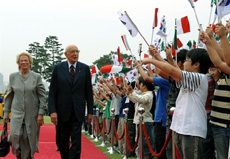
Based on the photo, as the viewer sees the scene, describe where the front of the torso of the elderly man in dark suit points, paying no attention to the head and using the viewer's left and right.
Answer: facing the viewer
